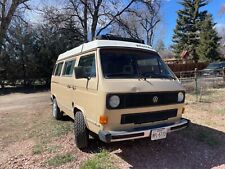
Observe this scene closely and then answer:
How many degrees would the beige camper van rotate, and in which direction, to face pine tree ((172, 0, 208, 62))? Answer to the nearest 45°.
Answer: approximately 135° to its left

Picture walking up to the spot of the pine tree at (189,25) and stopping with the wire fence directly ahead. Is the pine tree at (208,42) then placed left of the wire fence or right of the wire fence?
left

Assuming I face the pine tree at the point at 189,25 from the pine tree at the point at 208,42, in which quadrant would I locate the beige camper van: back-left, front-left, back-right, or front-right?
back-left

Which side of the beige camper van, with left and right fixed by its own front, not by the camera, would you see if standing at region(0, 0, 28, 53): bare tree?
back

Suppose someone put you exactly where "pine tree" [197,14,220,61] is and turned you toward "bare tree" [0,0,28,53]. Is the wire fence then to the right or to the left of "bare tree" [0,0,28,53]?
left

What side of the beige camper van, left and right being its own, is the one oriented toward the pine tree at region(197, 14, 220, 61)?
left

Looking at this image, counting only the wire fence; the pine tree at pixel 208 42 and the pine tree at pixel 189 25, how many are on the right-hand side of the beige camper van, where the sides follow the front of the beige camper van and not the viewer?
0

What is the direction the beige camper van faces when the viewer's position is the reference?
facing the viewer and to the right of the viewer

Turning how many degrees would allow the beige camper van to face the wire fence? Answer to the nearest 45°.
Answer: approximately 90° to its left
